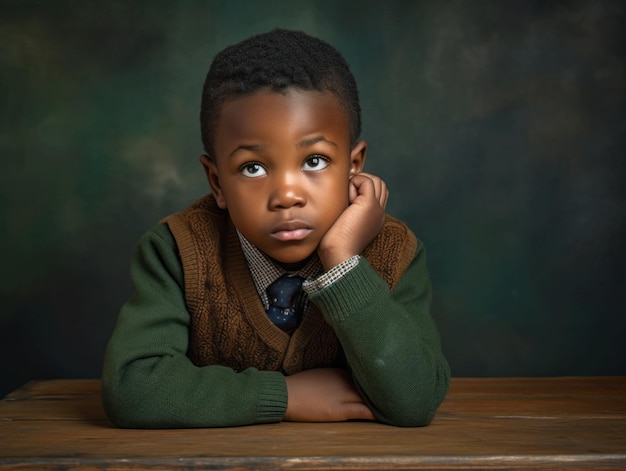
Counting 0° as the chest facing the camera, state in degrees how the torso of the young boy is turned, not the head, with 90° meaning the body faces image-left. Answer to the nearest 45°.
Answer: approximately 0°
